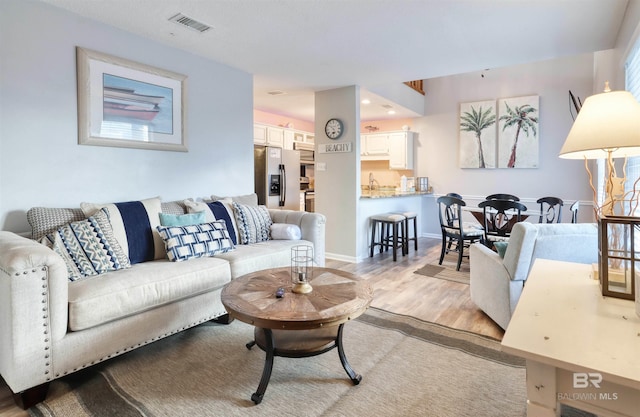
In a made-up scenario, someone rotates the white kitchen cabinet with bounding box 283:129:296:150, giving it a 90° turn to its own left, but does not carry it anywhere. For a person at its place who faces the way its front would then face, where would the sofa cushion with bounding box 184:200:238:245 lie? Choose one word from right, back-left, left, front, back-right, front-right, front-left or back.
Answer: back-right

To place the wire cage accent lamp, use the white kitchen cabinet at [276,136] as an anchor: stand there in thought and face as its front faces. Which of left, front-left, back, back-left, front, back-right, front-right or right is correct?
front-right

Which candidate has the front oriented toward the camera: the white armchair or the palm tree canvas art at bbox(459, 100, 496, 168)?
the palm tree canvas art

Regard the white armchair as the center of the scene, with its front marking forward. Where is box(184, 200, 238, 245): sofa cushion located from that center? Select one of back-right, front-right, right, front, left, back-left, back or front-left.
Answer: front-left

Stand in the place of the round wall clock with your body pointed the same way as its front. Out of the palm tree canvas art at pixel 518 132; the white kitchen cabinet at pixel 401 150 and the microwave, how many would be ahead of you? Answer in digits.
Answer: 0

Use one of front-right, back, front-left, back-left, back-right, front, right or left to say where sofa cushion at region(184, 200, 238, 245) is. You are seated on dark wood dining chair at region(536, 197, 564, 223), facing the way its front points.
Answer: front-right

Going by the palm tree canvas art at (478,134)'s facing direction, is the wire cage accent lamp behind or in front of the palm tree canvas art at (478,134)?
in front

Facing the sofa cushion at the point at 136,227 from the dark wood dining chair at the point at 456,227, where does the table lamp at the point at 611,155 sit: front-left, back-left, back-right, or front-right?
front-left

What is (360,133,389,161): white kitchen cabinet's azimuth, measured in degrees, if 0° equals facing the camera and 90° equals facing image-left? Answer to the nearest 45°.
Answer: approximately 0°

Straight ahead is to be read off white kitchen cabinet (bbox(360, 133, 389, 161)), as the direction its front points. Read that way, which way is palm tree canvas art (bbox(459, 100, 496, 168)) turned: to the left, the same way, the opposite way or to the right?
the same way

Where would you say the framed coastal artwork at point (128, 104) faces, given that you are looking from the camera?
facing the viewer and to the right of the viewer

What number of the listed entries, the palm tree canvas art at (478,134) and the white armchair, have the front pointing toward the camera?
1

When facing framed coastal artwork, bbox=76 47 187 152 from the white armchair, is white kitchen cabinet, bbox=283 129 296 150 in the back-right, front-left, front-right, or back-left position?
front-right

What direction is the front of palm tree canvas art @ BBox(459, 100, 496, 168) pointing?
toward the camera

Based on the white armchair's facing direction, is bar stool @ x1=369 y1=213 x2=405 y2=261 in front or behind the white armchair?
in front

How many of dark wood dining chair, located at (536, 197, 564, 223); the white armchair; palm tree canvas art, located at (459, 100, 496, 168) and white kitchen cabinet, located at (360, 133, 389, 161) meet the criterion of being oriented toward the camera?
3

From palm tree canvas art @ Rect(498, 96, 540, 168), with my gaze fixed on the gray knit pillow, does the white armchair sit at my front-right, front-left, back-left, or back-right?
front-left
